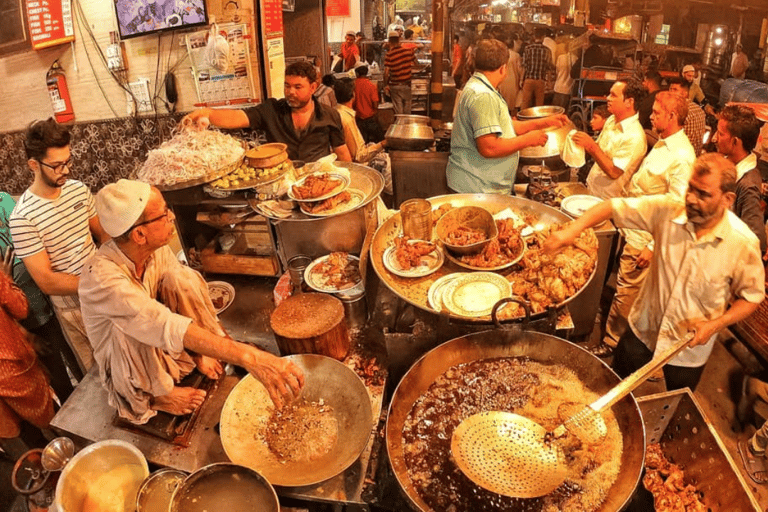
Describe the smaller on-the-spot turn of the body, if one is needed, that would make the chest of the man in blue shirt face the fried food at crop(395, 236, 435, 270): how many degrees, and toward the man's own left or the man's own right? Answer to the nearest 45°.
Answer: approximately 90° to the man's own right

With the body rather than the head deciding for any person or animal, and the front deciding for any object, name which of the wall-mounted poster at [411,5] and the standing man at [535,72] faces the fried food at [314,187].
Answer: the wall-mounted poster

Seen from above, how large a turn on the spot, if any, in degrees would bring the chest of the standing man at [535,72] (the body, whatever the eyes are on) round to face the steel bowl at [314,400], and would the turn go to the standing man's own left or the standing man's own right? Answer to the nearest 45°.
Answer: approximately 180°

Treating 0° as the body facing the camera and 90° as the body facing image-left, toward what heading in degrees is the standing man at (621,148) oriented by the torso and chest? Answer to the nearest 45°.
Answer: approximately 90°

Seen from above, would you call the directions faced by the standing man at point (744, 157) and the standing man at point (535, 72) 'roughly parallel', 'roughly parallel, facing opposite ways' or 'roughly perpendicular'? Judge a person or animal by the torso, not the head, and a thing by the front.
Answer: roughly perpendicular

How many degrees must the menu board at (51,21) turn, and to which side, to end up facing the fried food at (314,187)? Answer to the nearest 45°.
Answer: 0° — it already faces it

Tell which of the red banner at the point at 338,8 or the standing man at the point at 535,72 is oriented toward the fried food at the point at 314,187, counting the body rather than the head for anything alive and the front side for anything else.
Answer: the red banner

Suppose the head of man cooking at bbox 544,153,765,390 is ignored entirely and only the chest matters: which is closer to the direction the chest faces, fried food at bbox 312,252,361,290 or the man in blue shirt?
the fried food

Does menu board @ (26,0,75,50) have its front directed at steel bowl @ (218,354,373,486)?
yes

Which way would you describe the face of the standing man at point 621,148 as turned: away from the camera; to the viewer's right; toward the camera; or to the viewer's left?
to the viewer's left

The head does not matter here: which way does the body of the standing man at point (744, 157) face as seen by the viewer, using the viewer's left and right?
facing to the left of the viewer

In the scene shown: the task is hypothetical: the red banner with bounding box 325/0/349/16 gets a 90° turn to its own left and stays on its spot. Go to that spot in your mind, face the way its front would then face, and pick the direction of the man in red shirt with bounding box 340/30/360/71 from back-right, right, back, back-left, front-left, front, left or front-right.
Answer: right

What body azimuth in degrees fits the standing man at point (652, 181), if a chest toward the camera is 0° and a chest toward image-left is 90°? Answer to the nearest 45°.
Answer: approximately 90°

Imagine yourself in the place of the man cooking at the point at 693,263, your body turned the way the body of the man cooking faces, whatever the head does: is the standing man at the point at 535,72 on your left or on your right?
on your right

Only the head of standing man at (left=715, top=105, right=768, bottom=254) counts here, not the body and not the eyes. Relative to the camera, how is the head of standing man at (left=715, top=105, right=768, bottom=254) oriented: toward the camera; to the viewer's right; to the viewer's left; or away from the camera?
to the viewer's left
